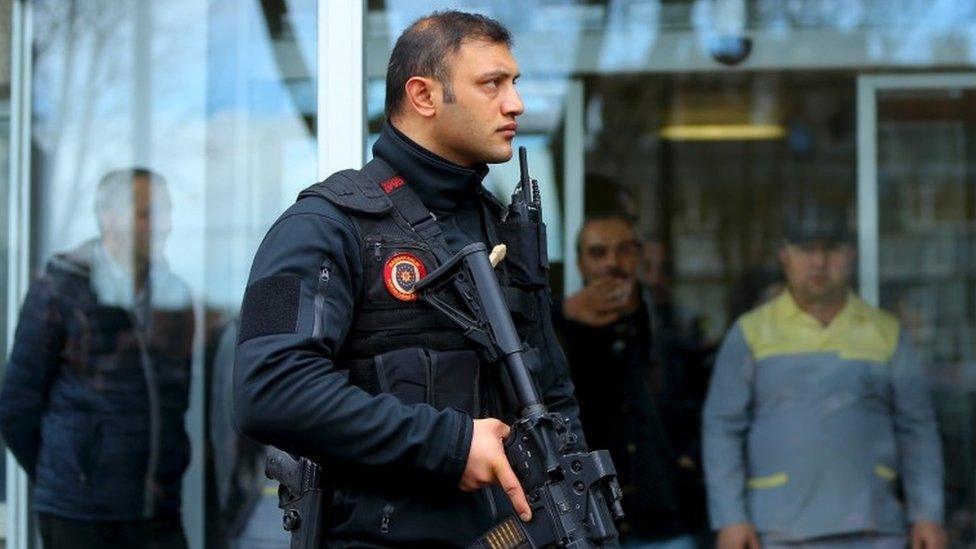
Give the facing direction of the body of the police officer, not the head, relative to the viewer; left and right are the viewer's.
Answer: facing the viewer and to the right of the viewer

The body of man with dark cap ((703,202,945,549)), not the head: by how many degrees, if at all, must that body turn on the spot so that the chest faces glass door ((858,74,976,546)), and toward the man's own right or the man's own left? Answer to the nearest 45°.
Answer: approximately 180°

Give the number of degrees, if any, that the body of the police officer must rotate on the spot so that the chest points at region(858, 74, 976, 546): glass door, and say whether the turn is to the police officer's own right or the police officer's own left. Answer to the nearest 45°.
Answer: approximately 90° to the police officer's own left

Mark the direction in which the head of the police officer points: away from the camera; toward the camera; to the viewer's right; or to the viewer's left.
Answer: to the viewer's right

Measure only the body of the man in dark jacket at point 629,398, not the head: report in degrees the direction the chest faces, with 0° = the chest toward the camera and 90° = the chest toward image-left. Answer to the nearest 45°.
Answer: approximately 0°

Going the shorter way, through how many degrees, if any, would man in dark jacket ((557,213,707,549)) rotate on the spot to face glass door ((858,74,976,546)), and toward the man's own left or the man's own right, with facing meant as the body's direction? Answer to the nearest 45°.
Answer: approximately 135° to the man's own left

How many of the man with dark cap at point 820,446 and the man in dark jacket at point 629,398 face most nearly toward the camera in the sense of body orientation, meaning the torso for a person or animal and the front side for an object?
2

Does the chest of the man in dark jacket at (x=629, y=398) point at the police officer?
yes
